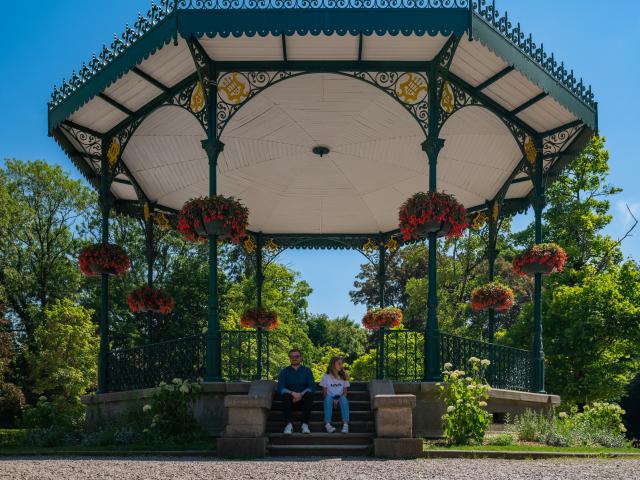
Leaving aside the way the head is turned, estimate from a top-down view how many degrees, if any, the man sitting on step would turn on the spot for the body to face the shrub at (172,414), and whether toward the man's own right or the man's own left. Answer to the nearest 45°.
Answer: approximately 90° to the man's own right

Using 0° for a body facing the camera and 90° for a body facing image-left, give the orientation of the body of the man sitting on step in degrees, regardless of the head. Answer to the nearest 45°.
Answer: approximately 0°

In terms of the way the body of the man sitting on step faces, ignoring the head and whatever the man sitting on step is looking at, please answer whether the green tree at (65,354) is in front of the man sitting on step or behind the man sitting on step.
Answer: behind

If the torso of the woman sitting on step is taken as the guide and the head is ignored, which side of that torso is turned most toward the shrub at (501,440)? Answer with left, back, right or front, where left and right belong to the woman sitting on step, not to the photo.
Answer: left

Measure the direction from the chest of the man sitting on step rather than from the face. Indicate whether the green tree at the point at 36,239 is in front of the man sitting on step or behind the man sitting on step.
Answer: behind

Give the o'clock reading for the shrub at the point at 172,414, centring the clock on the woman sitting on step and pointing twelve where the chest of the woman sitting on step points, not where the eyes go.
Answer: The shrub is roughly at 3 o'clock from the woman sitting on step.

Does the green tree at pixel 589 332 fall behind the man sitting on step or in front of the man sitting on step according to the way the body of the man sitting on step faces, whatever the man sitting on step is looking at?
behind

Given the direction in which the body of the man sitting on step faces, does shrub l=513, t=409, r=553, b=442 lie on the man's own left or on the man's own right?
on the man's own left

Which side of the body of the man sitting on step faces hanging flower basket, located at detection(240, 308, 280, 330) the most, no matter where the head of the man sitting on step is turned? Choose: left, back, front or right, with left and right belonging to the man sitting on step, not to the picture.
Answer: back
